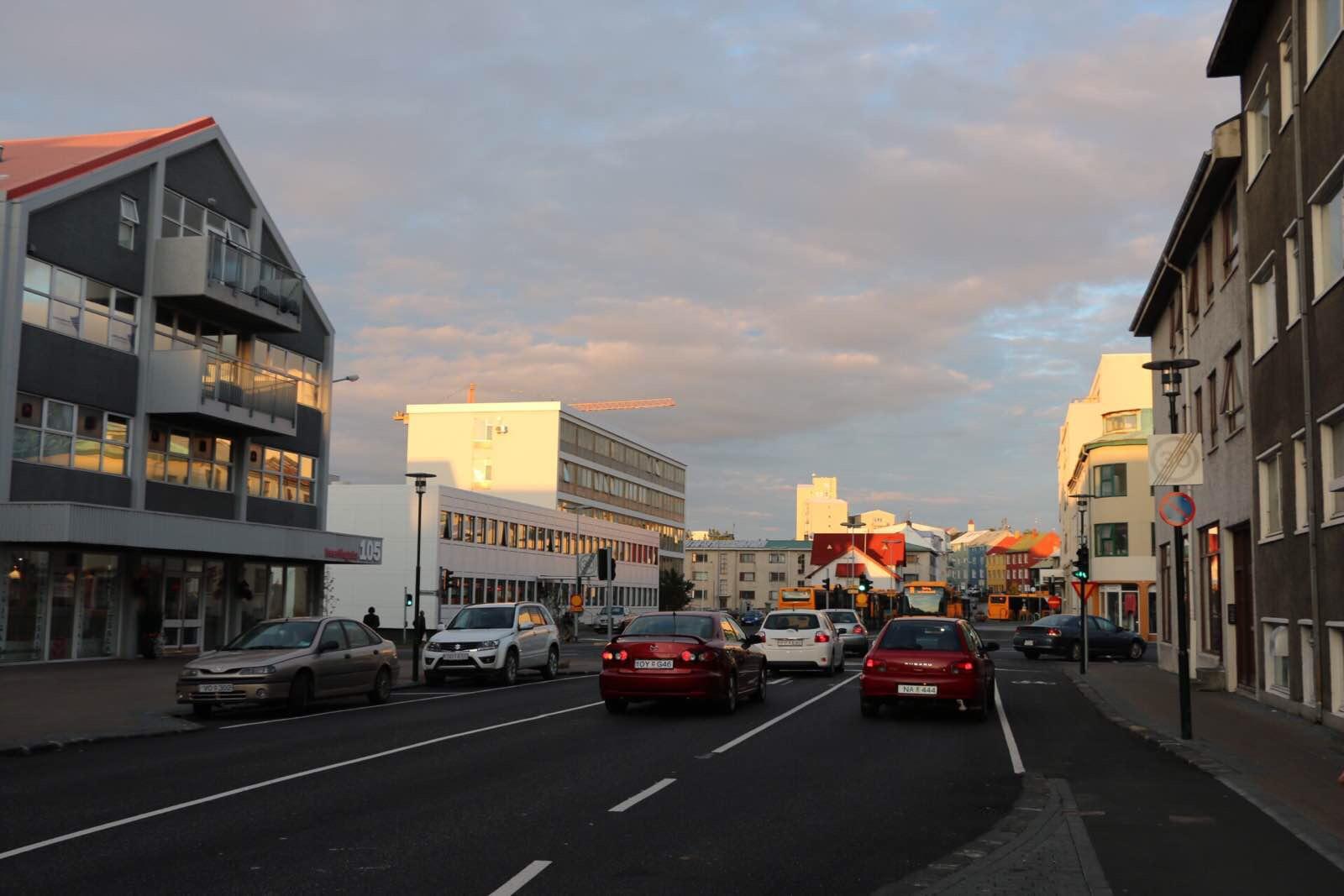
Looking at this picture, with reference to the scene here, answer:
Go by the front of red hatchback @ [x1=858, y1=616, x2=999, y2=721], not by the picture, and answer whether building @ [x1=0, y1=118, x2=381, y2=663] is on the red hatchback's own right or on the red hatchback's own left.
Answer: on the red hatchback's own left

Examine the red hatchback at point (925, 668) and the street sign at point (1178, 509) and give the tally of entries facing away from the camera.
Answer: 1

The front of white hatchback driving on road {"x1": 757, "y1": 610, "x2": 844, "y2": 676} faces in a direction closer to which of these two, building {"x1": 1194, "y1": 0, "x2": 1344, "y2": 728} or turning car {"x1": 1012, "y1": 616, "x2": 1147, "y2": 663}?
the turning car

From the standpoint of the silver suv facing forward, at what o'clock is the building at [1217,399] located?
The building is roughly at 8 o'clock from the silver suv.

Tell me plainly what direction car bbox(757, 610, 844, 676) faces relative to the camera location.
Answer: facing away from the viewer

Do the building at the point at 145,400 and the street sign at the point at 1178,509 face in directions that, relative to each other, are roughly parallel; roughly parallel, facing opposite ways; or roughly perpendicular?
roughly perpendicular

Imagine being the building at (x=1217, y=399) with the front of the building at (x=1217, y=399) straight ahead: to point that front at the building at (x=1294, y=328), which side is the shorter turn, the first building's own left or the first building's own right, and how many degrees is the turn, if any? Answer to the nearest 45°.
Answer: approximately 90° to the first building's own left

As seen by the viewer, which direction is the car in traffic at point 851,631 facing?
away from the camera

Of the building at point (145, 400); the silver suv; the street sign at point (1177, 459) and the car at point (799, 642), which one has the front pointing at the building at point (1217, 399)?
the building at point (145, 400)

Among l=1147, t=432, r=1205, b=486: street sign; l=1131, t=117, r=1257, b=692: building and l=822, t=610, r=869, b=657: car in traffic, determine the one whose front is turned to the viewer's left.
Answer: the building

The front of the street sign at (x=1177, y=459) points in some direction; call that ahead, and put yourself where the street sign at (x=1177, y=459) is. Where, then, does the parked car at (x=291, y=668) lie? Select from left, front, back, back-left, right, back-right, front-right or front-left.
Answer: right

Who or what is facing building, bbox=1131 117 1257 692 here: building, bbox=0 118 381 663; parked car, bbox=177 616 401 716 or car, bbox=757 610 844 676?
building, bbox=0 118 381 663

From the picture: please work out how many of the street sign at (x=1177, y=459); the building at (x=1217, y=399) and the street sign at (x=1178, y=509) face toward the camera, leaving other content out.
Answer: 2

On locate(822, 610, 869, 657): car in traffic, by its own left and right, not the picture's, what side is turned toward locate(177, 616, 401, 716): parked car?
back
